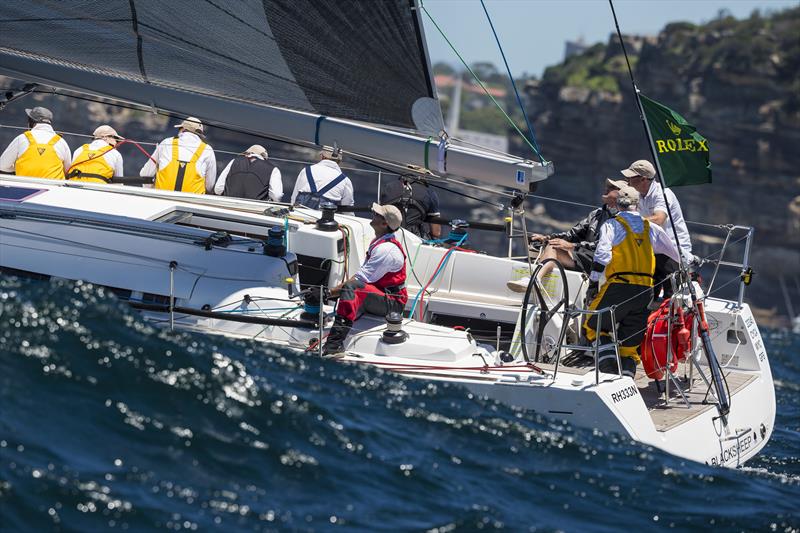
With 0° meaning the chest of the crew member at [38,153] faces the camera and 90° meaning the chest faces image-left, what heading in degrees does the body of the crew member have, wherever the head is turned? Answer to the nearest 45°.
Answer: approximately 180°

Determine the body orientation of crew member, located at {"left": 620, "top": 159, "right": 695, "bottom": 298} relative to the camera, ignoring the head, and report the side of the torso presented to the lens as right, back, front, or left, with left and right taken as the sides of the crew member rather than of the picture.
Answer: left

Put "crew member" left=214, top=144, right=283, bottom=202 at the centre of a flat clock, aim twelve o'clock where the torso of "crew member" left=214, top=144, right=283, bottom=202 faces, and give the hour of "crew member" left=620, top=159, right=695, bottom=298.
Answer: "crew member" left=620, top=159, right=695, bottom=298 is roughly at 4 o'clock from "crew member" left=214, top=144, right=283, bottom=202.

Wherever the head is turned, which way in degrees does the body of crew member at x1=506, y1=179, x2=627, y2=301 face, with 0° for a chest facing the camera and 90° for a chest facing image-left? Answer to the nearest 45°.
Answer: approximately 90°

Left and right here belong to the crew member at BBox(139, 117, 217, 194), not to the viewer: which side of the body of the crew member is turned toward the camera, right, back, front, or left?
back

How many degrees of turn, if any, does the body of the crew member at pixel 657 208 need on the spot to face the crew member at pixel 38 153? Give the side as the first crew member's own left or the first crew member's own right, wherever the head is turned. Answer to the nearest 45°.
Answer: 0° — they already face them

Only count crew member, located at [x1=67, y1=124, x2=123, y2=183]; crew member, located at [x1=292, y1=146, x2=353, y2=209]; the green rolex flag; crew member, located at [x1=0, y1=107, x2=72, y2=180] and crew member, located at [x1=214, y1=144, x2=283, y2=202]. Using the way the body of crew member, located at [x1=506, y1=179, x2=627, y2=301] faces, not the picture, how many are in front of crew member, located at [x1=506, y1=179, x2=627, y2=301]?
4

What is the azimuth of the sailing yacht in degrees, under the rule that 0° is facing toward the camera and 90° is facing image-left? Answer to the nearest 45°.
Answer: approximately 135°

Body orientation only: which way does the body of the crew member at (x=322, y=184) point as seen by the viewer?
away from the camera
